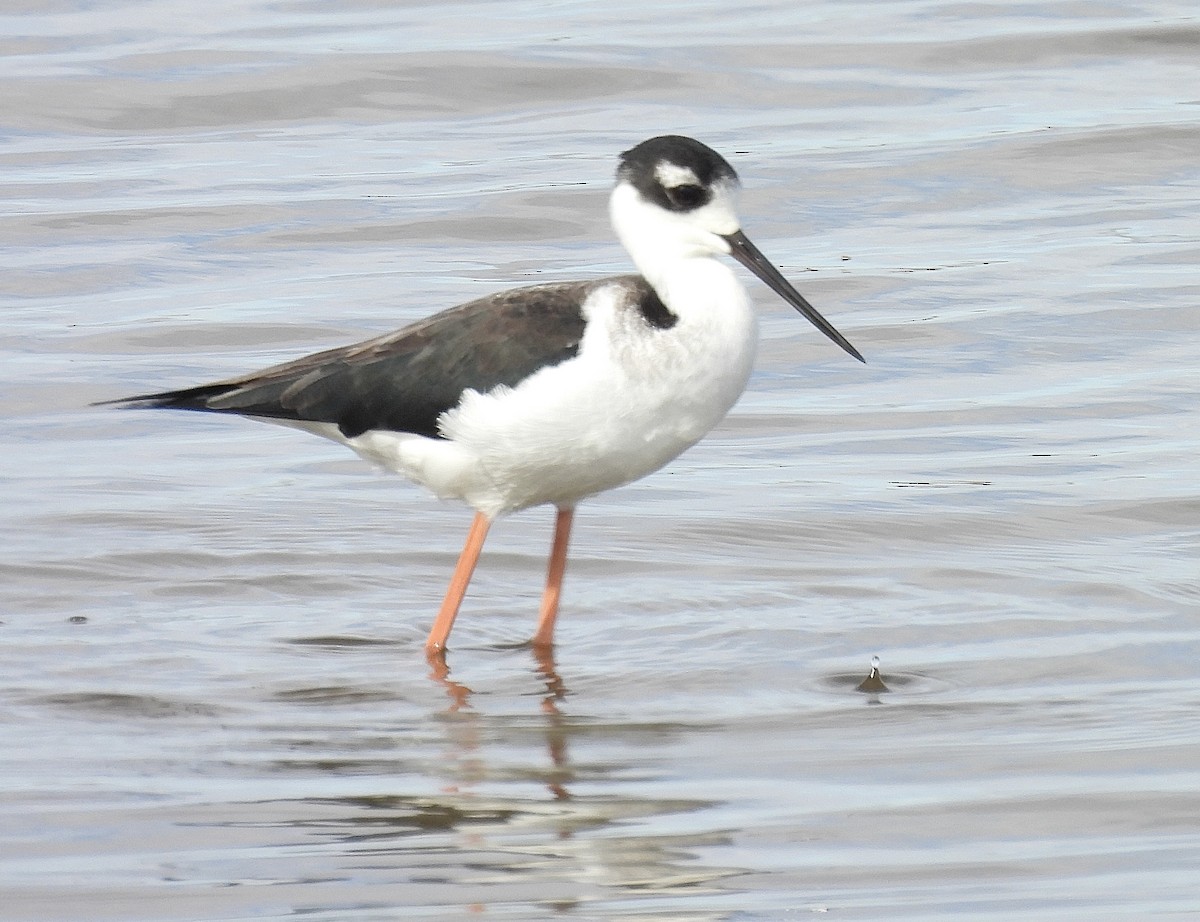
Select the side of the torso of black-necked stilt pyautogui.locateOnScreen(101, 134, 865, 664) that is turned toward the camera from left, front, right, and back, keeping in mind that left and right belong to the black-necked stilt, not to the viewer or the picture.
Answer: right
